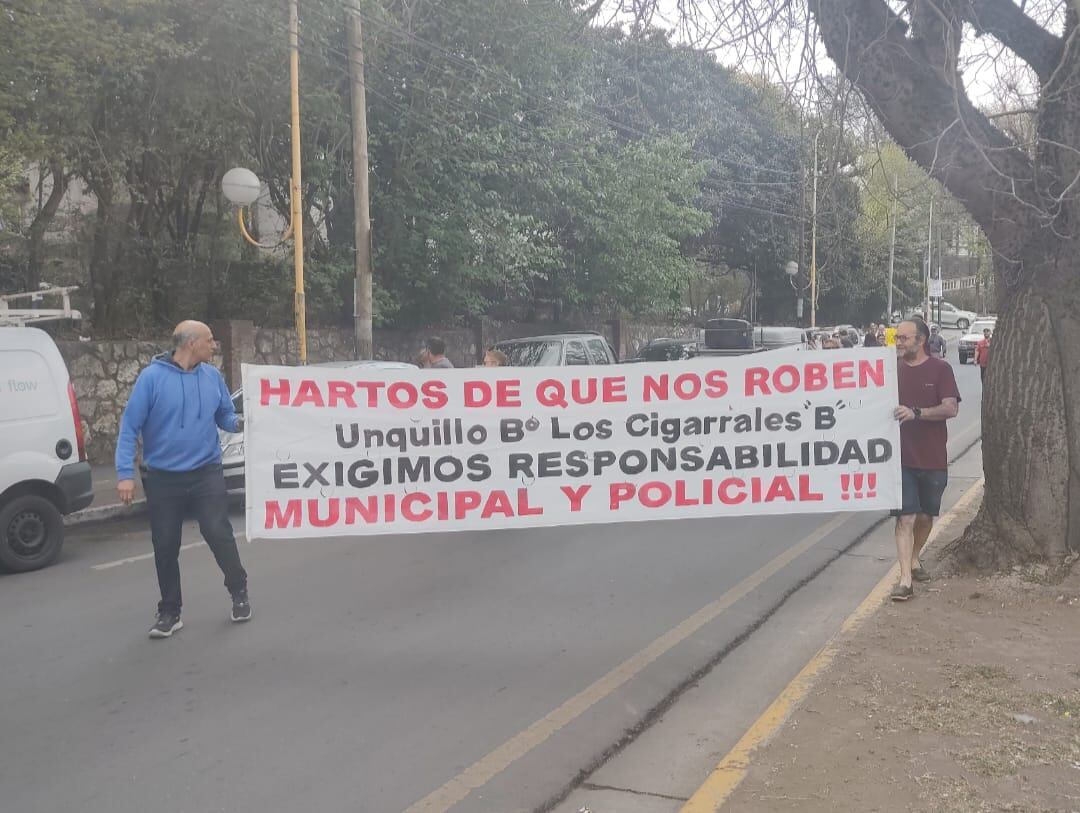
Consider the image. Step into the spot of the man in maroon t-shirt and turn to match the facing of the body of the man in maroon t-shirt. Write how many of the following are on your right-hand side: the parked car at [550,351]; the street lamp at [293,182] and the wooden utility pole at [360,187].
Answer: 3

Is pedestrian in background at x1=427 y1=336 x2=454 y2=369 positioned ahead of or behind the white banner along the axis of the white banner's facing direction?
behind

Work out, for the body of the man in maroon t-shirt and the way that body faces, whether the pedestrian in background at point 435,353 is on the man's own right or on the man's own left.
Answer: on the man's own right

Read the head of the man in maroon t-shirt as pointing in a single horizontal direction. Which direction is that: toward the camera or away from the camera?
toward the camera

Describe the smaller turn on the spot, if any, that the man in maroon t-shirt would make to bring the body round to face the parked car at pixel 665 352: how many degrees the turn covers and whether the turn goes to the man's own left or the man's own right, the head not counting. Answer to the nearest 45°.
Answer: approximately 135° to the man's own right

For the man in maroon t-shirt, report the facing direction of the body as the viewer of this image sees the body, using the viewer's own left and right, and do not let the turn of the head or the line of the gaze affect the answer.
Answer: facing the viewer and to the left of the viewer

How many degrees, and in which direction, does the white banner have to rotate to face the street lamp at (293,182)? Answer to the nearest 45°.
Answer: approximately 135° to its right

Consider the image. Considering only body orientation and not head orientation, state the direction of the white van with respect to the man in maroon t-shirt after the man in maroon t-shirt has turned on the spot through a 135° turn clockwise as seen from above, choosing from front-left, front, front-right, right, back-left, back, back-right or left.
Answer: left

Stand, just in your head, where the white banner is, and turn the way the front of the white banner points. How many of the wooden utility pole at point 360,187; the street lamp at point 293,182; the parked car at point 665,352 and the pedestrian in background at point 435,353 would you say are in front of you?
0

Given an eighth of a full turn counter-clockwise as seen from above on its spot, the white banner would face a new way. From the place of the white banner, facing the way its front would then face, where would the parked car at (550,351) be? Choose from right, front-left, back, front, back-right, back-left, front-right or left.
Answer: back-left

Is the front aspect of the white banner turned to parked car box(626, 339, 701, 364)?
no

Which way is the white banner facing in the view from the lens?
facing the viewer

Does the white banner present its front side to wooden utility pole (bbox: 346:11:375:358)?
no

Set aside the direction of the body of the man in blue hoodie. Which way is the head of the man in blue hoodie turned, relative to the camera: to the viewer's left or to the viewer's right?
to the viewer's right
